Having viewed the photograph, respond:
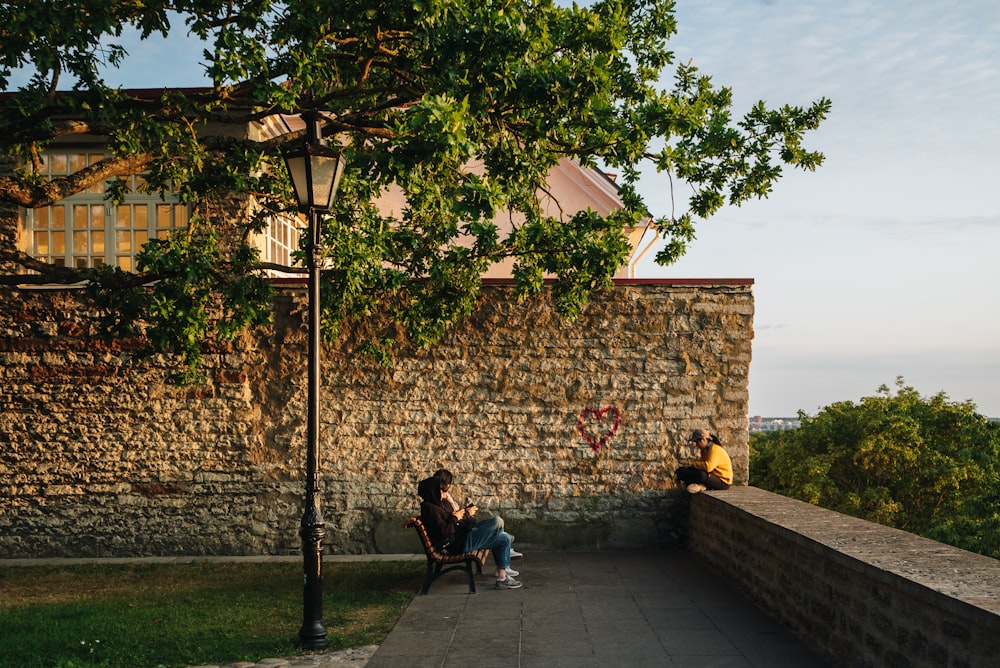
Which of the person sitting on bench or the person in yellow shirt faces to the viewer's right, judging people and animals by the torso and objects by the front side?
the person sitting on bench

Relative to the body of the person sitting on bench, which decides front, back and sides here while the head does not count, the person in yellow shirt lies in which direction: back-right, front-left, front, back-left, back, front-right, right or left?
front-left

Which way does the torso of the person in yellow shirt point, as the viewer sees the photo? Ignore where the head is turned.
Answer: to the viewer's left

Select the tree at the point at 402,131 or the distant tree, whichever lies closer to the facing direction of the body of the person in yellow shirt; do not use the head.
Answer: the tree

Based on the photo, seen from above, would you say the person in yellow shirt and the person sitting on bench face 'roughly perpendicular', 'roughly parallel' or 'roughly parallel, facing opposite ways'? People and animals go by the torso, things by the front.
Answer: roughly parallel, facing opposite ways

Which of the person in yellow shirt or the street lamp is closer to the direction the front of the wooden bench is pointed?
the person in yellow shirt

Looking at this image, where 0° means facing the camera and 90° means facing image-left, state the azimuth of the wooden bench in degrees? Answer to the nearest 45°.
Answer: approximately 270°

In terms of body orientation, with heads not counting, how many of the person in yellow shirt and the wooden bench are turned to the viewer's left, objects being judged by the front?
1

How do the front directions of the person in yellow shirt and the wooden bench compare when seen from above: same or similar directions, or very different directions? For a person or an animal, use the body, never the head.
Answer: very different directions

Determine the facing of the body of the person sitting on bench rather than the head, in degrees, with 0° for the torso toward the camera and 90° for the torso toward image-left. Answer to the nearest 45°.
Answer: approximately 270°
